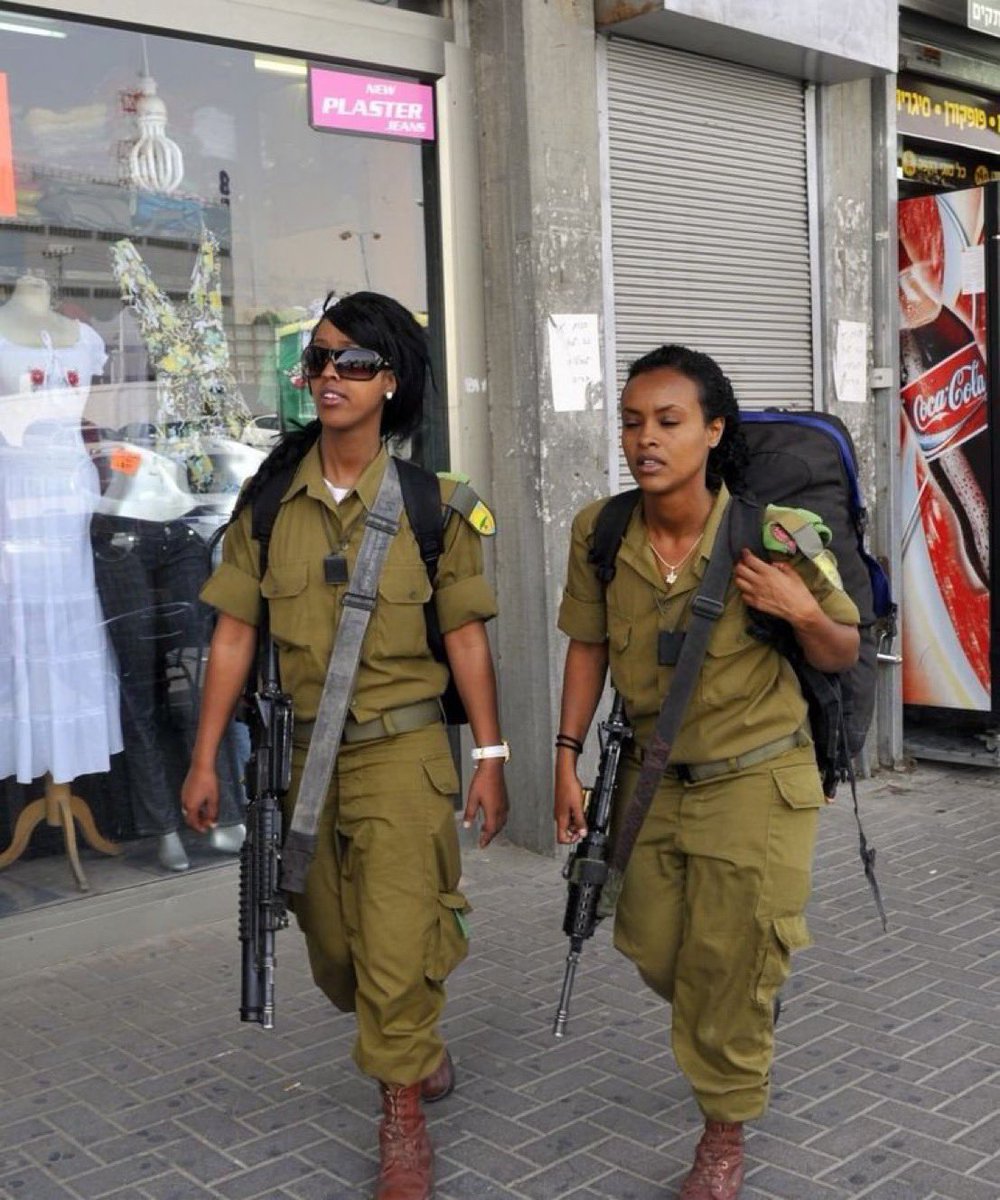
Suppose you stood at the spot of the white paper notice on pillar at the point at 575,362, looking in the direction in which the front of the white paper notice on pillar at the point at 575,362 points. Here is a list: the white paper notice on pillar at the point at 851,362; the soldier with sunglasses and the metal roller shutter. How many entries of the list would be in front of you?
1

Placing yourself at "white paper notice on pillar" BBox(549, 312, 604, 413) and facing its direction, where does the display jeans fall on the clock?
The display jeans is roughly at 2 o'clock from the white paper notice on pillar.

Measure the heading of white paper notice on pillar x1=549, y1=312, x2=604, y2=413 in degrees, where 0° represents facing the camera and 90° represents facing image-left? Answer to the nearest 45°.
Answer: approximately 0°

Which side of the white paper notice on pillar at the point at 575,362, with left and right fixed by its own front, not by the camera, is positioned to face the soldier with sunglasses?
front

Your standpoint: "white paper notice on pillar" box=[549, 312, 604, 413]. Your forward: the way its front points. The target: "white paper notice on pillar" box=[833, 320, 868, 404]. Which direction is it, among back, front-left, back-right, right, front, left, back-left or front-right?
back-left

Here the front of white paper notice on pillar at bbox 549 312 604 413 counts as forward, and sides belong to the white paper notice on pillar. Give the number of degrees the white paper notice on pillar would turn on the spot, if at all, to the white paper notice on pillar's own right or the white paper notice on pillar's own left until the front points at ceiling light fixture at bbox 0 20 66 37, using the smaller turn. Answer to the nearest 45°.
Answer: approximately 45° to the white paper notice on pillar's own right

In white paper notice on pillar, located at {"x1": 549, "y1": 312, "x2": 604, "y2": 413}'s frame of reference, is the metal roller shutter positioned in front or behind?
behind
